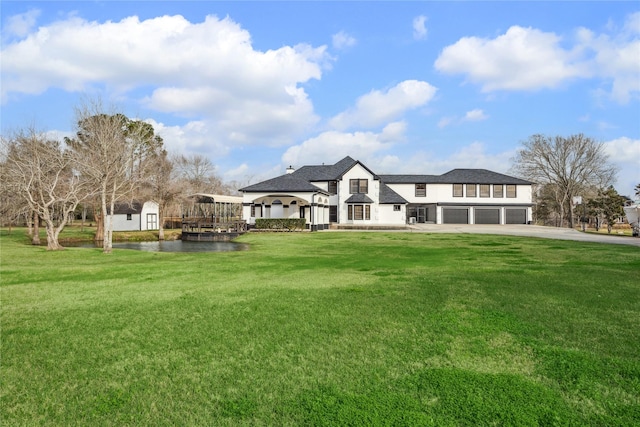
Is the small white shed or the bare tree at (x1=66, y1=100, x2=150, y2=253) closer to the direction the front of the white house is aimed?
the bare tree

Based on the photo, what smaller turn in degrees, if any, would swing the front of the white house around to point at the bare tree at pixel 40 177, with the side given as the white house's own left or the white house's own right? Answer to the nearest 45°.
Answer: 0° — it already faces it

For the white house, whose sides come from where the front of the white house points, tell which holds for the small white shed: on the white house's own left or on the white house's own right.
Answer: on the white house's own right

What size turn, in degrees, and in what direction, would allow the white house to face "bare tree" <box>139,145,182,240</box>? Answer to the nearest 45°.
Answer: approximately 45° to its right

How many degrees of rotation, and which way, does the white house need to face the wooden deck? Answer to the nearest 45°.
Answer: approximately 45° to its right

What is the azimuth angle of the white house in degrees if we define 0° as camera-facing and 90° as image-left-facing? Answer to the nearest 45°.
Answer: approximately 0°

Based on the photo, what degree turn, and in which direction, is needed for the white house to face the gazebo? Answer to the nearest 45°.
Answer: approximately 45° to its right

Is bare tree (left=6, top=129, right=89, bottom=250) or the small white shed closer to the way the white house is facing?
the bare tree
